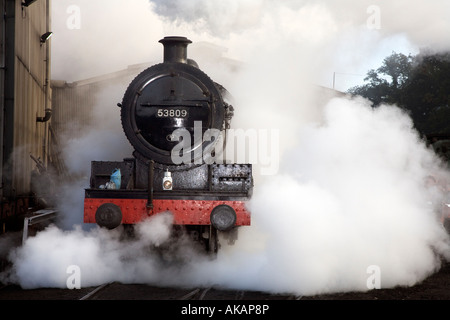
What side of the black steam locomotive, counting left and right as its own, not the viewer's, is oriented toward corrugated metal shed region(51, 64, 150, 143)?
back

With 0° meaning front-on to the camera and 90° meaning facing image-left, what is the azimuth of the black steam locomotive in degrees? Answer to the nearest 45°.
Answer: approximately 0°

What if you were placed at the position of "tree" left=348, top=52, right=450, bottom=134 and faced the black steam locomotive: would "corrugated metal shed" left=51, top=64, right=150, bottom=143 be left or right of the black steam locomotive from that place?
right

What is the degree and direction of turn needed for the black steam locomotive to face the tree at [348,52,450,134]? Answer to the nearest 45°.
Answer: approximately 135° to its left
